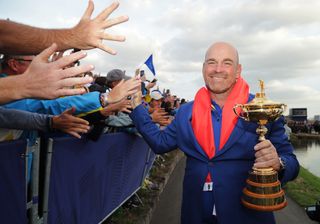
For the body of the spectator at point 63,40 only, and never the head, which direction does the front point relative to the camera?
to the viewer's right

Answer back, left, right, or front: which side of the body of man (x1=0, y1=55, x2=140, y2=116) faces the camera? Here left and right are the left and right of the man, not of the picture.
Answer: right

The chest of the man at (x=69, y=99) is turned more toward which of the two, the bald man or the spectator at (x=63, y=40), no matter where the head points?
the bald man

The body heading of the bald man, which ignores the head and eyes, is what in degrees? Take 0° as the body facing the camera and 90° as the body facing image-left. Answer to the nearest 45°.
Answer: approximately 0°

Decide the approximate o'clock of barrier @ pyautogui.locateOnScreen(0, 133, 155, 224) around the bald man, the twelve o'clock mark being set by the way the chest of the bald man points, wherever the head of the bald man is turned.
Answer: The barrier is roughly at 3 o'clock from the bald man.
